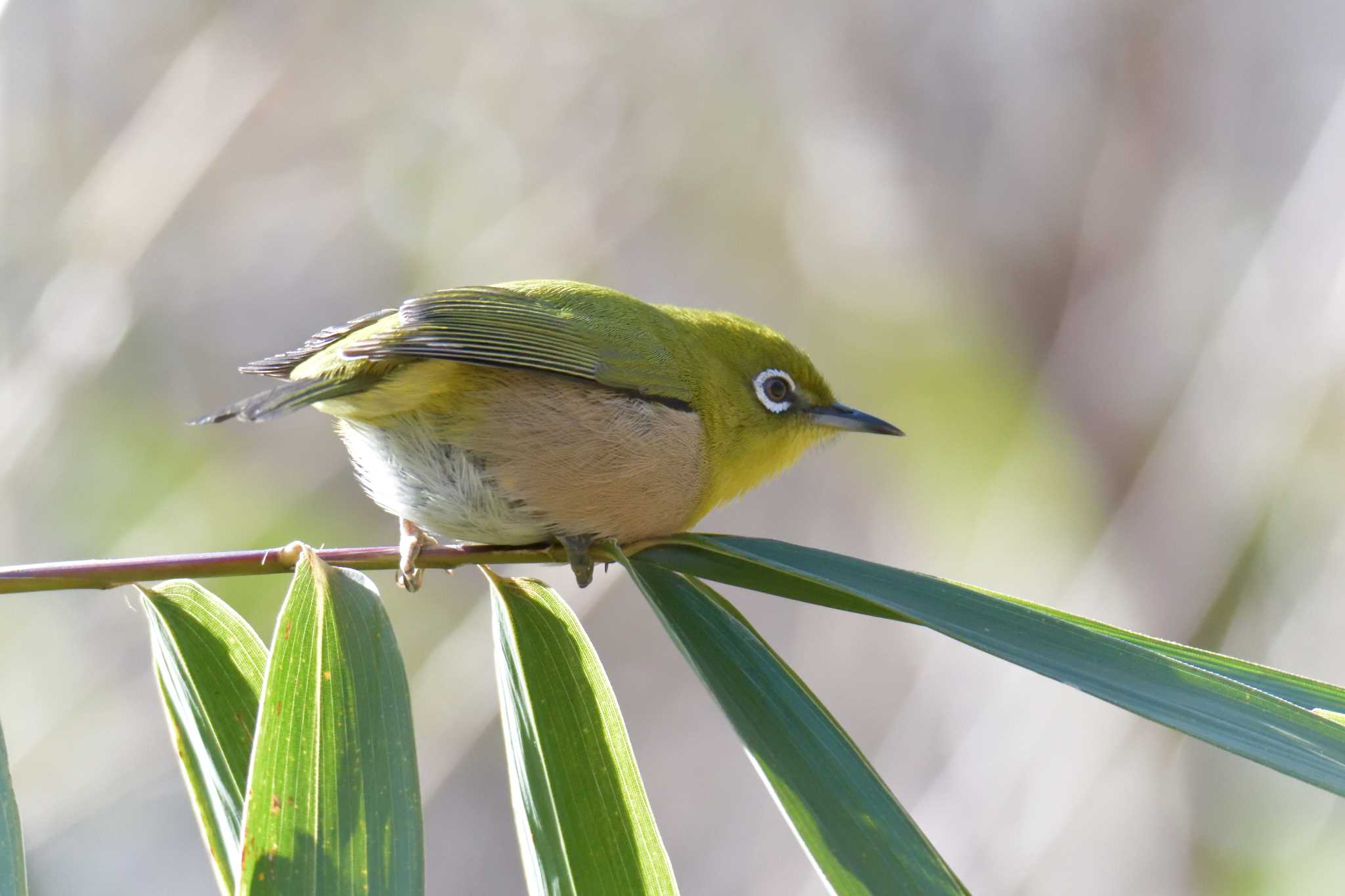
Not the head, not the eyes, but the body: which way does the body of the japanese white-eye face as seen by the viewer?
to the viewer's right
